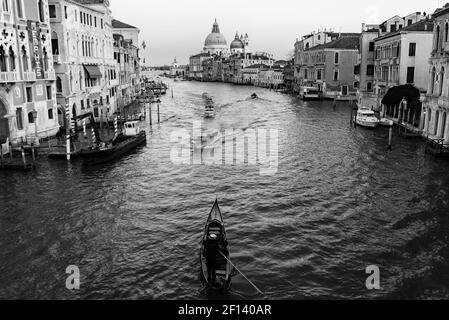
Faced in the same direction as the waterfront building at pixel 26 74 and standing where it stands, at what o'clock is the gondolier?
The gondolier is roughly at 1 o'clock from the waterfront building.

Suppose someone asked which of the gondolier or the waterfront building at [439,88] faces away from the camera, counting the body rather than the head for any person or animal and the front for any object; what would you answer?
the gondolier

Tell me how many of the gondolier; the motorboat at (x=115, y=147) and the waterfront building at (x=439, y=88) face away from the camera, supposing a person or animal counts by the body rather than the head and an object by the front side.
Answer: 1

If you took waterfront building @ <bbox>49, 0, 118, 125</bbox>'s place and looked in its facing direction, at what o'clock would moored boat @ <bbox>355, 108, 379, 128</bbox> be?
The moored boat is roughly at 11 o'clock from the waterfront building.

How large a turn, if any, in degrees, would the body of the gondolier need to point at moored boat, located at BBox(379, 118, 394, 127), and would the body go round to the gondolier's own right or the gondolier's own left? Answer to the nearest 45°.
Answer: approximately 45° to the gondolier's own right

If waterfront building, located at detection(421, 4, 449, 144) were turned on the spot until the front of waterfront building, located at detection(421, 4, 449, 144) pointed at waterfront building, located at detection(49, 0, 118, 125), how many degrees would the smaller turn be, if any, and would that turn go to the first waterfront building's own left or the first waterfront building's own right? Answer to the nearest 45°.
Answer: approximately 45° to the first waterfront building's own right

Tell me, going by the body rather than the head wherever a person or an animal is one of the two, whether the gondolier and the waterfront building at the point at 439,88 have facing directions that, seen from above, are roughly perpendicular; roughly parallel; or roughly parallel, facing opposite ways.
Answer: roughly perpendicular

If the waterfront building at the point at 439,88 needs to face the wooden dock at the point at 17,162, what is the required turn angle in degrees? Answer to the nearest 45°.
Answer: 0° — it already faces it

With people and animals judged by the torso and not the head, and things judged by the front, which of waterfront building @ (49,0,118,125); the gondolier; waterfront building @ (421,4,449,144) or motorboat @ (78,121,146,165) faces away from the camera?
the gondolier

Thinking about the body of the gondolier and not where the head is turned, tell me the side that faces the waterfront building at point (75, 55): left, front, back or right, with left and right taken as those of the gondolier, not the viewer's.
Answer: front

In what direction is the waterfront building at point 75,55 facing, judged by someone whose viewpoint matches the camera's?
facing the viewer and to the right of the viewer

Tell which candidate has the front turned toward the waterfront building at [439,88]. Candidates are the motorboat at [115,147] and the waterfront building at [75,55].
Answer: the waterfront building at [75,55]

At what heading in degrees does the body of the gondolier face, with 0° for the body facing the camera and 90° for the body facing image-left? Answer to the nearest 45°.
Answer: approximately 180°

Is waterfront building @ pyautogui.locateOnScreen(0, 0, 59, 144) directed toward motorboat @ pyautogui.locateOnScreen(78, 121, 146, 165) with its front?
yes
